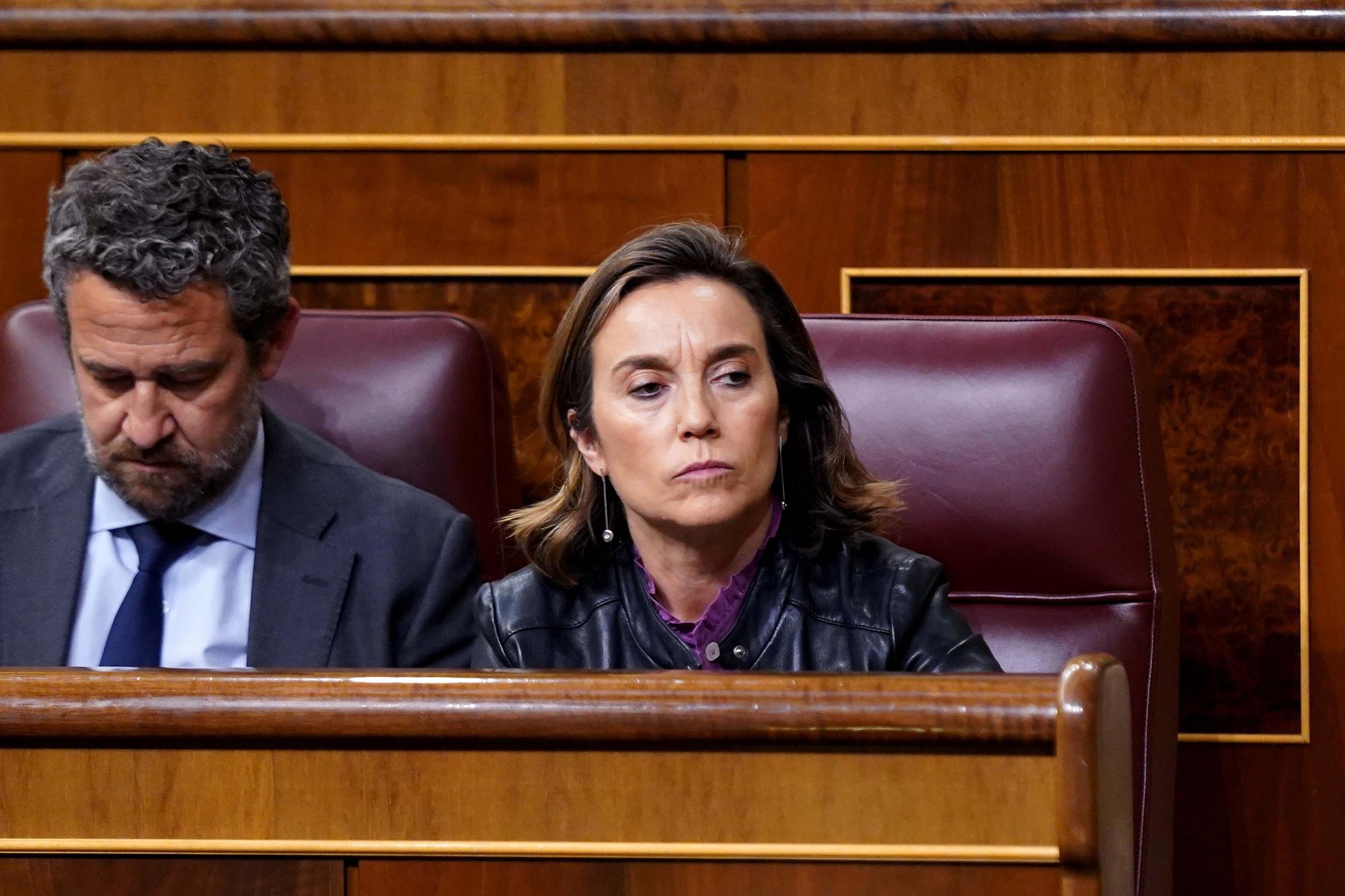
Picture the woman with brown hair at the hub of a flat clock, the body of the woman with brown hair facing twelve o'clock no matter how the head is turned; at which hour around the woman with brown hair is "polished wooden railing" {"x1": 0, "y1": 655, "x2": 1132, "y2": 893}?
The polished wooden railing is roughly at 12 o'clock from the woman with brown hair.

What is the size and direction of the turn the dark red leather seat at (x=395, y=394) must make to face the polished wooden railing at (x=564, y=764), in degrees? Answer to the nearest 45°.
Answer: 0° — it already faces it

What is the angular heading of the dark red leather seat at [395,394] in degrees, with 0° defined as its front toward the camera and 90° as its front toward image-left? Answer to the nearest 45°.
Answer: approximately 0°

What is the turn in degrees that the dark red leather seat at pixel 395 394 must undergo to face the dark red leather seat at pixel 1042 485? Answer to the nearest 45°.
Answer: approximately 45° to its left

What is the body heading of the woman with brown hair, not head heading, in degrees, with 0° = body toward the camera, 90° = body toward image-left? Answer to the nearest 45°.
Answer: approximately 0°
